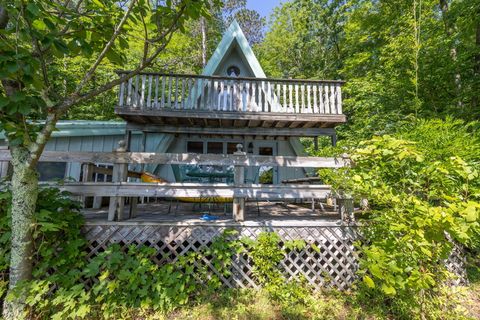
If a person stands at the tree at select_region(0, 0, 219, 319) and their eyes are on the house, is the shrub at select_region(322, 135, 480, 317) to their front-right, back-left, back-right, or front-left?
front-right

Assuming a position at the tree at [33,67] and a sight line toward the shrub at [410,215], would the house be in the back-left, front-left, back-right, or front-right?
front-left

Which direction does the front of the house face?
toward the camera

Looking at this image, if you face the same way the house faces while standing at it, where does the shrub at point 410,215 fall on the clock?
The shrub is roughly at 11 o'clock from the house.

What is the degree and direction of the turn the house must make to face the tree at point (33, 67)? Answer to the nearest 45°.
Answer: approximately 45° to its right
